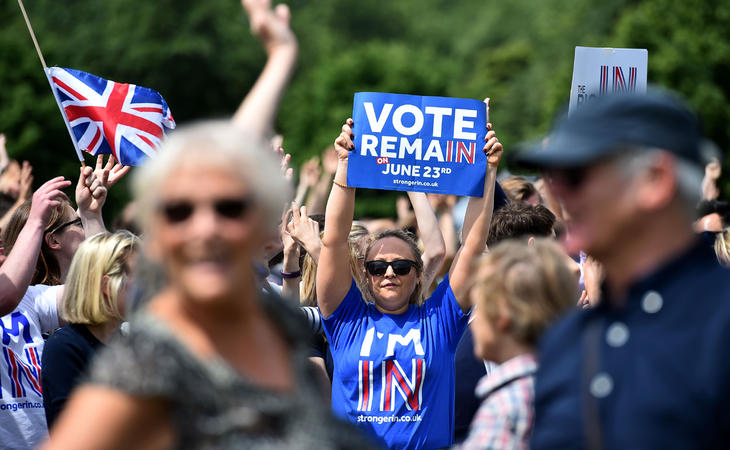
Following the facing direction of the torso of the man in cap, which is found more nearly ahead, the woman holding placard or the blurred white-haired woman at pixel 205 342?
the blurred white-haired woman

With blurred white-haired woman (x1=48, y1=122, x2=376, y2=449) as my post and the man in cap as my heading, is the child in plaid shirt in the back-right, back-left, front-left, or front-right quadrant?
front-left

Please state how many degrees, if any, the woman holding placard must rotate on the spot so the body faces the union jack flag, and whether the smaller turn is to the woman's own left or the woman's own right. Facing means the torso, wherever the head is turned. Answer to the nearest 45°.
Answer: approximately 135° to the woman's own right

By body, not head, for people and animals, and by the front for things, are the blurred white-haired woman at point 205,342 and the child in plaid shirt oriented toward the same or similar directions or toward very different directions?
very different directions

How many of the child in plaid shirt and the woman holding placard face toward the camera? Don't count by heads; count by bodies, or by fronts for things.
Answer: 1

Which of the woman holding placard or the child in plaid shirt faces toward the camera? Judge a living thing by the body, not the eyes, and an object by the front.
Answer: the woman holding placard

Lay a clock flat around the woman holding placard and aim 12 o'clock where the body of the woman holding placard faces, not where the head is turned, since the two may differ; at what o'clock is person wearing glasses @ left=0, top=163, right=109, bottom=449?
The person wearing glasses is roughly at 3 o'clock from the woman holding placard.

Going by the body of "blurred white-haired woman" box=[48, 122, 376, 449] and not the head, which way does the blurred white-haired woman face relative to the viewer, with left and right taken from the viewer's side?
facing the viewer and to the right of the viewer

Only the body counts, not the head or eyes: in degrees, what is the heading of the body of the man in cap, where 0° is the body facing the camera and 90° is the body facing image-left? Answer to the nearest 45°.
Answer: approximately 45°

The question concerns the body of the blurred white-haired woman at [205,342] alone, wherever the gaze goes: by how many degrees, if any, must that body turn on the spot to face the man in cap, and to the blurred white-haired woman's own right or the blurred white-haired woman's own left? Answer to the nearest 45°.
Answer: approximately 45° to the blurred white-haired woman's own left

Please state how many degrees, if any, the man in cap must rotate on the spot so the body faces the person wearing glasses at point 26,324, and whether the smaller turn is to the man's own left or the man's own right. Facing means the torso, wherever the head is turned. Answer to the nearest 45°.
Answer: approximately 90° to the man's own right

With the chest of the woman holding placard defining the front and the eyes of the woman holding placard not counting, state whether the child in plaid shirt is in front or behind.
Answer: in front

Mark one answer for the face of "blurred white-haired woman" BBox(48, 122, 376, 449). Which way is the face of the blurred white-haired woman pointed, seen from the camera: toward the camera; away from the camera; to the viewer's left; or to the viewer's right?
toward the camera

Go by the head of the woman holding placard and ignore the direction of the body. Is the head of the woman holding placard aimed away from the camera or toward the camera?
toward the camera

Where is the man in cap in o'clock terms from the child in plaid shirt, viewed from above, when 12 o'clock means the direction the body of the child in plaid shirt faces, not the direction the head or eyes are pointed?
The man in cap is roughly at 8 o'clock from the child in plaid shirt.

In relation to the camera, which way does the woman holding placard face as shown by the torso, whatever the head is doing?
toward the camera

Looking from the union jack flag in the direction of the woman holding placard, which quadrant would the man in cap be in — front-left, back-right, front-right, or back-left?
front-right

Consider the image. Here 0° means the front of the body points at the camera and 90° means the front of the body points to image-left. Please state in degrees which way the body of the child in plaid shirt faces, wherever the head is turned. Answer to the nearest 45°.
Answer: approximately 90°
